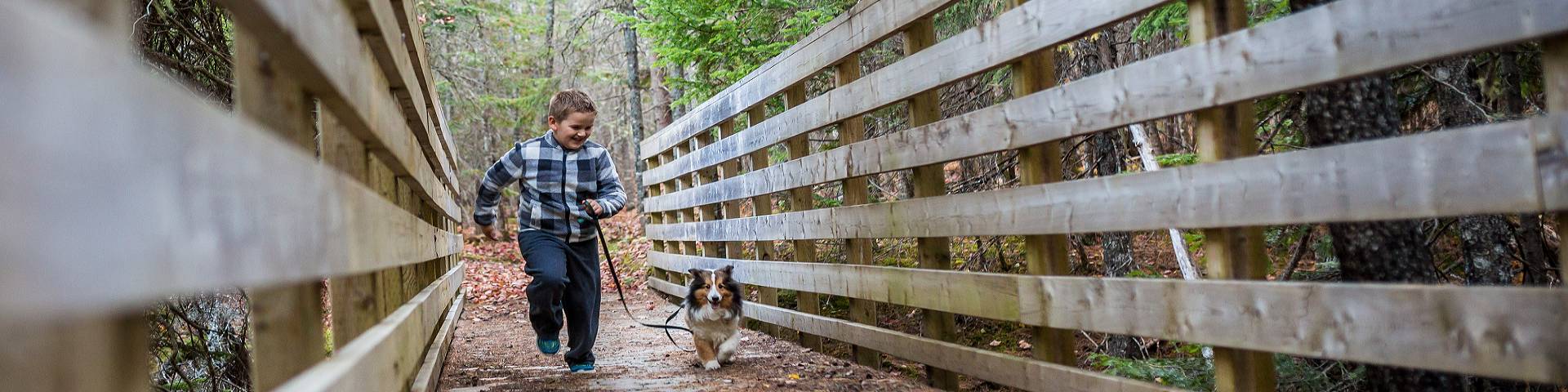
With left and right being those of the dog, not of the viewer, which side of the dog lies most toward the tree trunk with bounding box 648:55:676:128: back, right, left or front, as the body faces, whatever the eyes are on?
back

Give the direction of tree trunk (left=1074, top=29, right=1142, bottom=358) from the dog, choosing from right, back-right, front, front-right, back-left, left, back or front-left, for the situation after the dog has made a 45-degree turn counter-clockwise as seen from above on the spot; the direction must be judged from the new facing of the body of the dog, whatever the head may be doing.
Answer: front-left

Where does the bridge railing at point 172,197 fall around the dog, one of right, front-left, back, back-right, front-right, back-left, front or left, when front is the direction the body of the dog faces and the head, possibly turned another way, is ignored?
front

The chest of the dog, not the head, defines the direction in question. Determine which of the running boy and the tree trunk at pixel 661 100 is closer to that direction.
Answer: the running boy

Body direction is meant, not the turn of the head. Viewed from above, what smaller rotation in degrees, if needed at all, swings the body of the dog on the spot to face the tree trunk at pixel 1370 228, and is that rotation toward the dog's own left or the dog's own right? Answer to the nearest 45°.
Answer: approximately 45° to the dog's own left

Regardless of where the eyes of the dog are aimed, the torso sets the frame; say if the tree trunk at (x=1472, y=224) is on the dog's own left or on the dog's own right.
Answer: on the dog's own left

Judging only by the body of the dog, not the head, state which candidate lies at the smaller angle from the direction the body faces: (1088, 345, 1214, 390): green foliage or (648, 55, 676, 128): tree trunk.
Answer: the green foliage

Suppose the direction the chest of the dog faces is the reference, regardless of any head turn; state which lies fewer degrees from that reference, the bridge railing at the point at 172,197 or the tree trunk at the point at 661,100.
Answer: the bridge railing

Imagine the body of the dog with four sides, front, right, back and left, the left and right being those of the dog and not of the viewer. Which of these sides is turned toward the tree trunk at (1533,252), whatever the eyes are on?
left

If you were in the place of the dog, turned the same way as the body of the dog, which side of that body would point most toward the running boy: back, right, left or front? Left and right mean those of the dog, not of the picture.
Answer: right

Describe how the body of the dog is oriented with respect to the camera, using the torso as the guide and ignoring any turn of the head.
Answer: toward the camera

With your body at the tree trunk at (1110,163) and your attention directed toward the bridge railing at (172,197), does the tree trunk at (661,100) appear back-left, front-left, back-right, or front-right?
back-right

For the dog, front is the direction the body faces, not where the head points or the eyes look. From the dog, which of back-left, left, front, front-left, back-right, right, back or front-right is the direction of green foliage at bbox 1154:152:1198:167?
left
